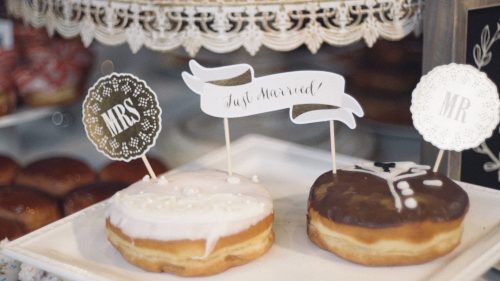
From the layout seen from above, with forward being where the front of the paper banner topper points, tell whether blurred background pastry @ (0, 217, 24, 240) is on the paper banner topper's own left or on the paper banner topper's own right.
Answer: on the paper banner topper's own right

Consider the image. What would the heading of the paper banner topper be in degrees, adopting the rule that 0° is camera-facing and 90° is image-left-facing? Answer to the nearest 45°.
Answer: approximately 0°

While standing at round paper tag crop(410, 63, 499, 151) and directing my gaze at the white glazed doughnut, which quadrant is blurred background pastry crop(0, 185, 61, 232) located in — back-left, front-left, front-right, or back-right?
front-right

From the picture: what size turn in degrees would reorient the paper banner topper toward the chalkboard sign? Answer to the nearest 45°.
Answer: approximately 135° to its left

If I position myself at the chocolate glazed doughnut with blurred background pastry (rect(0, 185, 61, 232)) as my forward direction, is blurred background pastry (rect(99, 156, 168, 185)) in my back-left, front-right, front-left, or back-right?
front-right

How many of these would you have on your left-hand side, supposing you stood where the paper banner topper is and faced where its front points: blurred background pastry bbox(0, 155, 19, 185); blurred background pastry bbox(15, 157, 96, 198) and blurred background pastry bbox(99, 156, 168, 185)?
0

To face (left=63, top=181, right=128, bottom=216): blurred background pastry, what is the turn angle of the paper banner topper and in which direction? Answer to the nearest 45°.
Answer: approximately 135° to its right

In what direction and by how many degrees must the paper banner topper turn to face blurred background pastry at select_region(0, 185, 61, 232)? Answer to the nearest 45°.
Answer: approximately 90° to its right

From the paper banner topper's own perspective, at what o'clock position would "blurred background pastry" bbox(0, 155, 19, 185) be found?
The blurred background pastry is roughly at 4 o'clock from the paper banner topper.

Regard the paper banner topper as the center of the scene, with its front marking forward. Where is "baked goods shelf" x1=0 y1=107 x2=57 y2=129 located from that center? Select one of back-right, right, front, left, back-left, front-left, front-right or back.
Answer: back-right

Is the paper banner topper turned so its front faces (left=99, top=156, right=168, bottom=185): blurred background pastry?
no

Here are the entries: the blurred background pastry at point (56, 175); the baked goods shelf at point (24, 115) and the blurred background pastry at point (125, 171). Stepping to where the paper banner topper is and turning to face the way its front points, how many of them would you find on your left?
0

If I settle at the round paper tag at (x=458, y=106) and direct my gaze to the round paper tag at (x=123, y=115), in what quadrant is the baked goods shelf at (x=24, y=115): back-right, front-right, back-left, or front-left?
front-right
